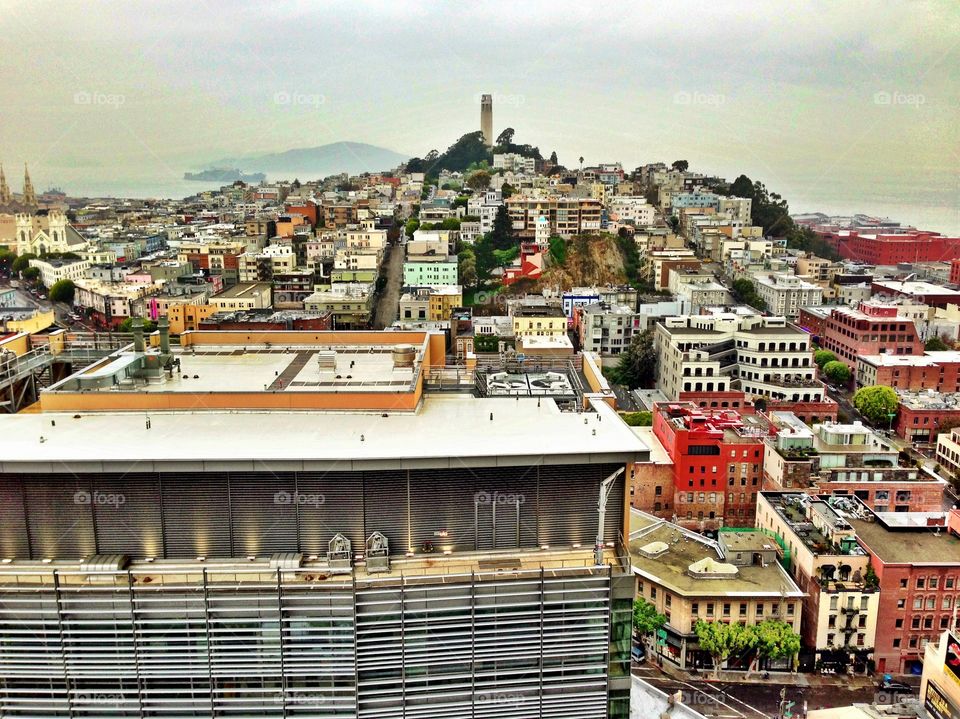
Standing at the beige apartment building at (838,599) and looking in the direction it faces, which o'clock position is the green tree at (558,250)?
The green tree is roughly at 5 o'clock from the beige apartment building.

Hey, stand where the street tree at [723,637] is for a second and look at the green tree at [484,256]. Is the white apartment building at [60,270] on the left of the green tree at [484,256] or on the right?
left

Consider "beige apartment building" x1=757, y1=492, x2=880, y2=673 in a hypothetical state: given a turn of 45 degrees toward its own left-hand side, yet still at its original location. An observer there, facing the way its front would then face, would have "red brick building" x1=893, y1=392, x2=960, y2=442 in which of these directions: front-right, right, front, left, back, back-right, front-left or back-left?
back-left

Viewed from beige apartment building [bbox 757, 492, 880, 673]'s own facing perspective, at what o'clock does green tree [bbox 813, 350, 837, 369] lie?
The green tree is roughly at 6 o'clock from the beige apartment building.

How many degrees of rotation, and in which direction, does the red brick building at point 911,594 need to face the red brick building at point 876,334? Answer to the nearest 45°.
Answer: approximately 180°

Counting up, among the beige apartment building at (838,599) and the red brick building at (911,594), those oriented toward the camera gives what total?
2

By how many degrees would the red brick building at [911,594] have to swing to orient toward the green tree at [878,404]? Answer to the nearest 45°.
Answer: approximately 180°

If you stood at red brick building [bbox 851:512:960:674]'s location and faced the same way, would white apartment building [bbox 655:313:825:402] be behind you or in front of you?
behind

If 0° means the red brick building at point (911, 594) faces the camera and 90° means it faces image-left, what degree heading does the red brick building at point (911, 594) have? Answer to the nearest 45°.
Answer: approximately 0°

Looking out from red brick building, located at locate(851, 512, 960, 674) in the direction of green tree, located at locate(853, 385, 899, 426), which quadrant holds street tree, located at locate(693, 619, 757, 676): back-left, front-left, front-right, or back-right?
back-left

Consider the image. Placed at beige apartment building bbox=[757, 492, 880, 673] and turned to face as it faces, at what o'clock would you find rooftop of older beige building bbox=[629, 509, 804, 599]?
The rooftop of older beige building is roughly at 3 o'clock from the beige apartment building.

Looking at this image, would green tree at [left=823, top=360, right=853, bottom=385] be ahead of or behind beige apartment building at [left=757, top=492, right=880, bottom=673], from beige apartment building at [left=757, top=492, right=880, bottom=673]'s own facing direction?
behind

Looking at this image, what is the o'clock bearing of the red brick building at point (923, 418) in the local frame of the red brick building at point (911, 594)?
the red brick building at point (923, 418) is roughly at 6 o'clock from the red brick building at point (911, 594).

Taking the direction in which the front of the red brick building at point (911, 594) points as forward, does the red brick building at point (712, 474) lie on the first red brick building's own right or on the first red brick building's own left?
on the first red brick building's own right
